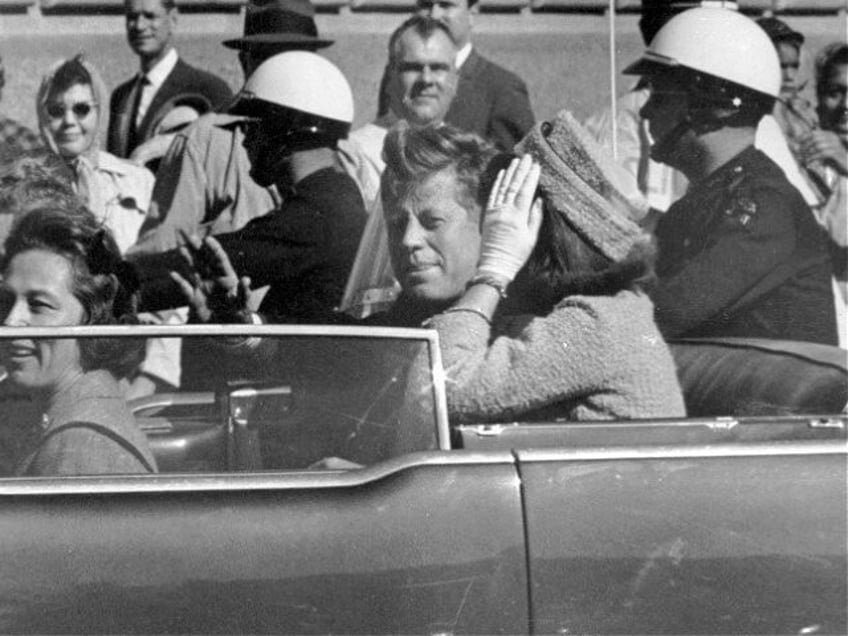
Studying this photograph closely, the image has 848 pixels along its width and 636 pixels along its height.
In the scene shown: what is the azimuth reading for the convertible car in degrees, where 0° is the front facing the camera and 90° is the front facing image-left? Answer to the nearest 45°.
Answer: approximately 90°

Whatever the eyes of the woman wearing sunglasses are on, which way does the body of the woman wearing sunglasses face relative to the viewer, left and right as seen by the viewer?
facing the viewer

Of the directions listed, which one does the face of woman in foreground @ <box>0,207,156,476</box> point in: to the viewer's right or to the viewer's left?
to the viewer's left

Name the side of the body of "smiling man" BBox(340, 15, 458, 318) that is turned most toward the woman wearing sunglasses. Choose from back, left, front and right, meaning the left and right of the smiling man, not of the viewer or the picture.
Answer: right

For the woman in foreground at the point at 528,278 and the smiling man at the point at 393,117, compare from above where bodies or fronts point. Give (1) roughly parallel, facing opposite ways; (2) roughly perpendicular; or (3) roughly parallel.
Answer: roughly perpendicular

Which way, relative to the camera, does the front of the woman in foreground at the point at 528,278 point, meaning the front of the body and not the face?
to the viewer's left

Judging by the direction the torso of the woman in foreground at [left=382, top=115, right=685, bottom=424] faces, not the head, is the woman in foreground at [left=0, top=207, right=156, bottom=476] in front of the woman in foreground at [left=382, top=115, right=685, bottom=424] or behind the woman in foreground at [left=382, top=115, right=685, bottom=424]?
in front

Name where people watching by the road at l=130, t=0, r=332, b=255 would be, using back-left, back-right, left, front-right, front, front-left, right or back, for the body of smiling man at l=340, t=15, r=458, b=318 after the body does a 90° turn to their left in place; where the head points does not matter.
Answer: back
